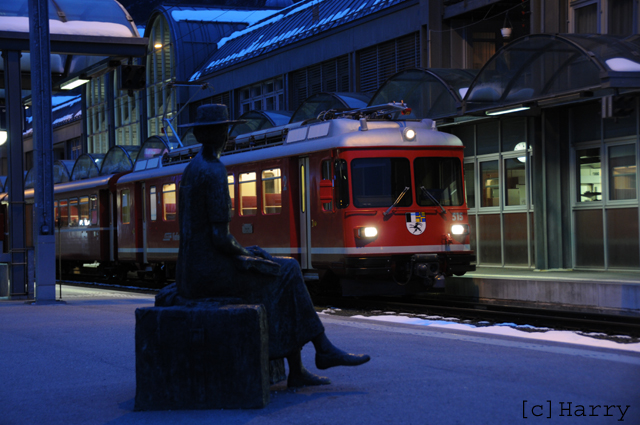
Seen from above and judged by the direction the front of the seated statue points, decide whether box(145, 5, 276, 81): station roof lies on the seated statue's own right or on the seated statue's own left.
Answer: on the seated statue's own left

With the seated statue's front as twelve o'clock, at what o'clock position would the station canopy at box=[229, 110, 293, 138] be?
The station canopy is roughly at 9 o'clock from the seated statue.

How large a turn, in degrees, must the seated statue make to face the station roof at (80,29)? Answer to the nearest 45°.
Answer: approximately 90° to its left

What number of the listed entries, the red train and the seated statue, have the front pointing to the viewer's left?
0

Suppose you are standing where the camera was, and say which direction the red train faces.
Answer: facing the viewer and to the right of the viewer

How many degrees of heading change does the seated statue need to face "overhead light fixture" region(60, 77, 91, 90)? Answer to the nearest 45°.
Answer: approximately 90° to its left

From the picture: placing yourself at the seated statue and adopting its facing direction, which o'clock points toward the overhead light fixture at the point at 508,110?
The overhead light fixture is roughly at 10 o'clock from the seated statue.

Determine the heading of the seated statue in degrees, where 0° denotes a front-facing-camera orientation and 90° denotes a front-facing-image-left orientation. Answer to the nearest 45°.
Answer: approximately 270°

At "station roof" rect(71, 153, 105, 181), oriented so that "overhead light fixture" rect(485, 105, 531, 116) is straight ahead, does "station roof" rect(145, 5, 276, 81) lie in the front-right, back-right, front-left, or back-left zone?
front-left

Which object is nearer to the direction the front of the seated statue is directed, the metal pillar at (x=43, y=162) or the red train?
the red train
